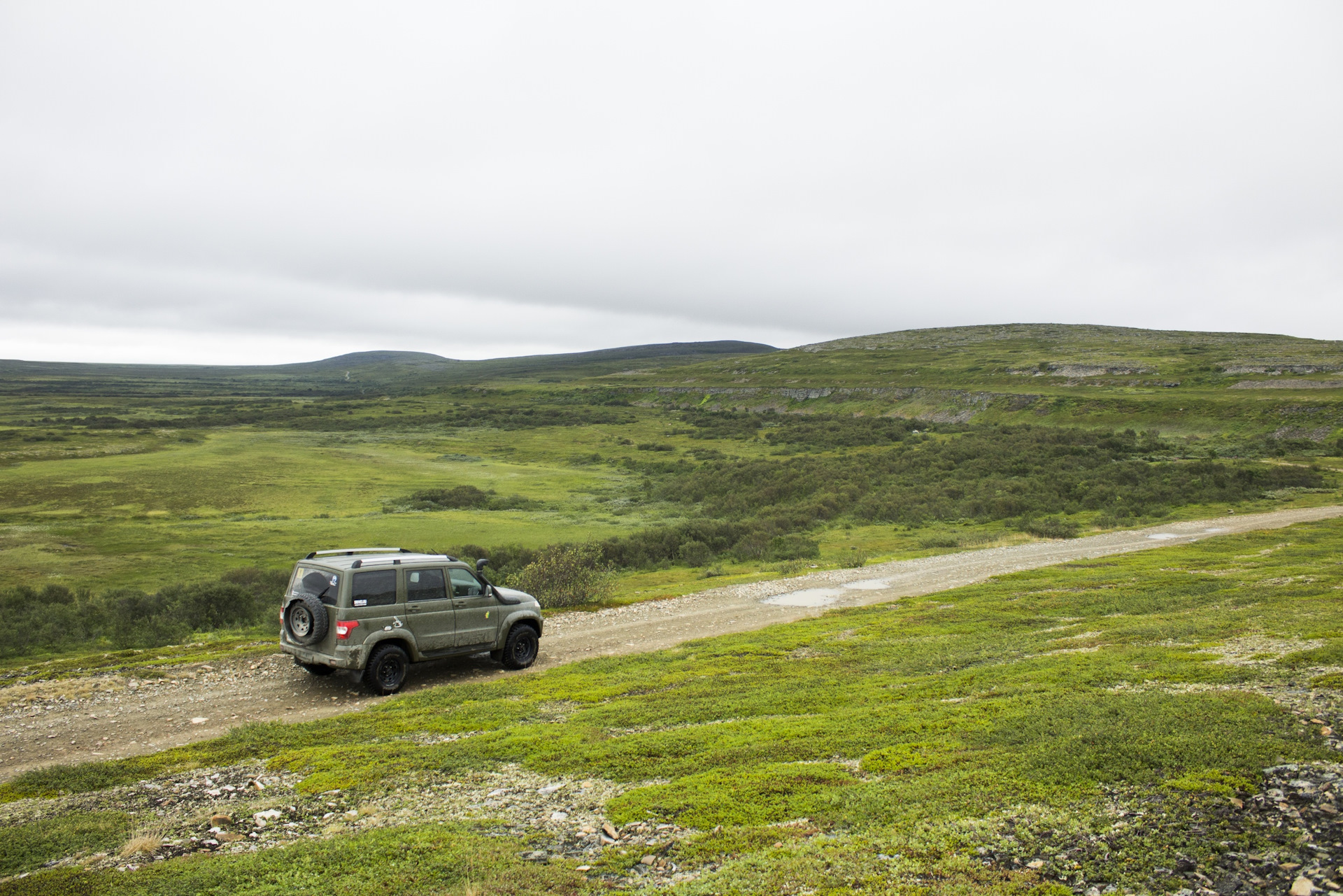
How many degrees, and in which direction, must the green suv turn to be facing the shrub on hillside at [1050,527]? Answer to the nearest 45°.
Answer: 0° — it already faces it

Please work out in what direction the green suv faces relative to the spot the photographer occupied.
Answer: facing away from the viewer and to the right of the viewer
